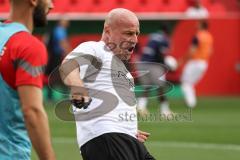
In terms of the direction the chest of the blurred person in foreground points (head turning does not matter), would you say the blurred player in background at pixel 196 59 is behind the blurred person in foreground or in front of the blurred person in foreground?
in front

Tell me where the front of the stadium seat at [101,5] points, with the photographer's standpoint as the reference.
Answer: facing the viewer

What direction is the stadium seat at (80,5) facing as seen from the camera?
toward the camera

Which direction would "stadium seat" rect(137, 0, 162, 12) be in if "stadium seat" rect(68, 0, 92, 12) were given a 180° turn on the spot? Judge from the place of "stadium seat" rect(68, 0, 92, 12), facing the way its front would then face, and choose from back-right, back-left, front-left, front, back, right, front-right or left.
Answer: right

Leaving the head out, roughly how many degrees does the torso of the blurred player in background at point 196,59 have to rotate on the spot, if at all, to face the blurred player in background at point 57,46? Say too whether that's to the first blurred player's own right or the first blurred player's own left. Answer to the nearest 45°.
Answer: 0° — they already face them

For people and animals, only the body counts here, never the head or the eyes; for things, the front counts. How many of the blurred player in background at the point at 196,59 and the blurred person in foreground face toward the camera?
0

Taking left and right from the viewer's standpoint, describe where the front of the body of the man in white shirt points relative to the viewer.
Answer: facing the viewer and to the right of the viewer

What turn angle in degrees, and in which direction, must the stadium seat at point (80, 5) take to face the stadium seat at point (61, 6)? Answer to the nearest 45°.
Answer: approximately 90° to its right

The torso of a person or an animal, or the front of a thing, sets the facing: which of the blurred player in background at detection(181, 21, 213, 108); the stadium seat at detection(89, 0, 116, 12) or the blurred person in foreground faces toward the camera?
the stadium seat

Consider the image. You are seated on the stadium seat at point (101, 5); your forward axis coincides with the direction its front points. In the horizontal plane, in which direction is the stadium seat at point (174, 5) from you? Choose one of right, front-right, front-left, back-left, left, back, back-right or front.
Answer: left

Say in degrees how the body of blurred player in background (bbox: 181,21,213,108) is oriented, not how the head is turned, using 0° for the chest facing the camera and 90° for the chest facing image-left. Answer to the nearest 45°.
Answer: approximately 90°

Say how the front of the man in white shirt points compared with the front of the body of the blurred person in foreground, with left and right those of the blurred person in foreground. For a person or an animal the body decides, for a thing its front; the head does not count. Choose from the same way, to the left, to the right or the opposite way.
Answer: to the right

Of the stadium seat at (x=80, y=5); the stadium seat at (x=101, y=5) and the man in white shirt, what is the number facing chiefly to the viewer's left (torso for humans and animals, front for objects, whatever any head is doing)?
0

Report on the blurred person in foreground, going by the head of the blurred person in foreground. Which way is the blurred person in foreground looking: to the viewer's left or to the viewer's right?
to the viewer's right
